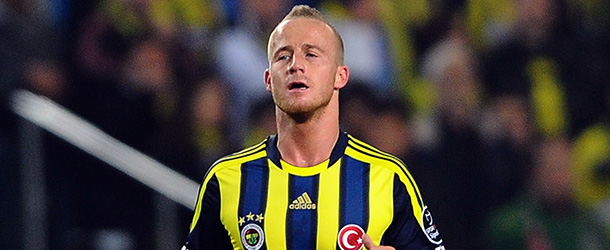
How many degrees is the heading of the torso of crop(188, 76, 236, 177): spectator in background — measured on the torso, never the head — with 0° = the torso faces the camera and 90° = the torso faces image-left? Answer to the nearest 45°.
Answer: approximately 0°

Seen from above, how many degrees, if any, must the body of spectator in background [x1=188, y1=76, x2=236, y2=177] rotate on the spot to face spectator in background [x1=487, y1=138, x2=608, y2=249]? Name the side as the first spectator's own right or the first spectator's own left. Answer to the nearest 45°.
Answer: approximately 90° to the first spectator's own left

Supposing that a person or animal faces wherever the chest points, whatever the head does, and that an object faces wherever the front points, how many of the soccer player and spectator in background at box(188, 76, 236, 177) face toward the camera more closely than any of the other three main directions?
2

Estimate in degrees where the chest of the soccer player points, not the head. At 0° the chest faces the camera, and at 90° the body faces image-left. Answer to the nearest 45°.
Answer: approximately 0°

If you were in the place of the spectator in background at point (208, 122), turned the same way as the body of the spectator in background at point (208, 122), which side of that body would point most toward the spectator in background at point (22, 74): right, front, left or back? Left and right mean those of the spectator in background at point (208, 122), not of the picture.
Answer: right

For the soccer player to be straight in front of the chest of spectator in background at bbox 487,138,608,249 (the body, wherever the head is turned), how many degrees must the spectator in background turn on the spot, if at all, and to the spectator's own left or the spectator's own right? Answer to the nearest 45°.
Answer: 0° — they already face them

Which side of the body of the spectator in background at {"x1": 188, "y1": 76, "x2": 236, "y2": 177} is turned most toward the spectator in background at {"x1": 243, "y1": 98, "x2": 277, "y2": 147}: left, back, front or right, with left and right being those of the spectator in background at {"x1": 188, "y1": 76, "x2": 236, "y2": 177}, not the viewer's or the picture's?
left
